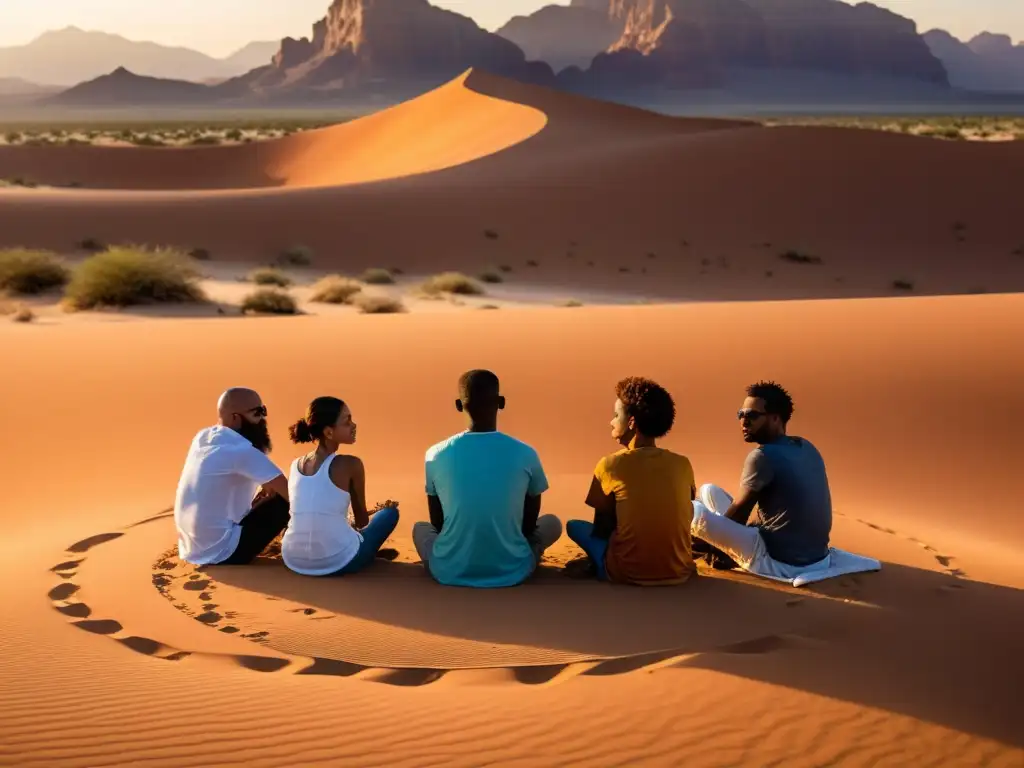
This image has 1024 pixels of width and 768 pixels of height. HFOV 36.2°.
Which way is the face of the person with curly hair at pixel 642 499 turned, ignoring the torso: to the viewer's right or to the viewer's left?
to the viewer's left

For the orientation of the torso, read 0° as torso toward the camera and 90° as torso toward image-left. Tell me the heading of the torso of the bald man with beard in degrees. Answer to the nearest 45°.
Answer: approximately 225°

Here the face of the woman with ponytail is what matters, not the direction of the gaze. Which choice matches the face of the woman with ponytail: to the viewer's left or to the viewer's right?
to the viewer's right

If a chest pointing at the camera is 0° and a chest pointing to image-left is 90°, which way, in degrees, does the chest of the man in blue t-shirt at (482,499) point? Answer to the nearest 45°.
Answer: approximately 180°

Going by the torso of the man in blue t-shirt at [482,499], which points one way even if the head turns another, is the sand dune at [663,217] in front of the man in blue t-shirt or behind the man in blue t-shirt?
in front

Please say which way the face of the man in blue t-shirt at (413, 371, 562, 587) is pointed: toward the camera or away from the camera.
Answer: away from the camera

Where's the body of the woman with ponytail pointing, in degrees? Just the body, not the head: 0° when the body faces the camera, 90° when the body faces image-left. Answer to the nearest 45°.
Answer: approximately 225°

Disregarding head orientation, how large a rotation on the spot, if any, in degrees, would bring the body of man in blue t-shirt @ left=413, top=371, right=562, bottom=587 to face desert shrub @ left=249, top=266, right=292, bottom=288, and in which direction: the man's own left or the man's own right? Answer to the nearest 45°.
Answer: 0° — they already face it

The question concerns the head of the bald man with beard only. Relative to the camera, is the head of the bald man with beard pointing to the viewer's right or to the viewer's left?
to the viewer's right

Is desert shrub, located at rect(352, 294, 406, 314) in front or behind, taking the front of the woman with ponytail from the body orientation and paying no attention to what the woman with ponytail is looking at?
in front

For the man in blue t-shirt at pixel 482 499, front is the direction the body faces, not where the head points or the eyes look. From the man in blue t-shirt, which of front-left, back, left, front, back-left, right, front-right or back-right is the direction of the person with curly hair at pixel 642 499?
right

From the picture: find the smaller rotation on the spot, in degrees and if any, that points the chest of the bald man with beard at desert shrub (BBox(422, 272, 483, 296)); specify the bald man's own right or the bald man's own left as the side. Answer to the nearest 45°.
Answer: approximately 45° to the bald man's own left

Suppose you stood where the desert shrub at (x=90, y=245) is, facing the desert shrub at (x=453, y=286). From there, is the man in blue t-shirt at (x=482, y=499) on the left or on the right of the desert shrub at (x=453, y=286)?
right
